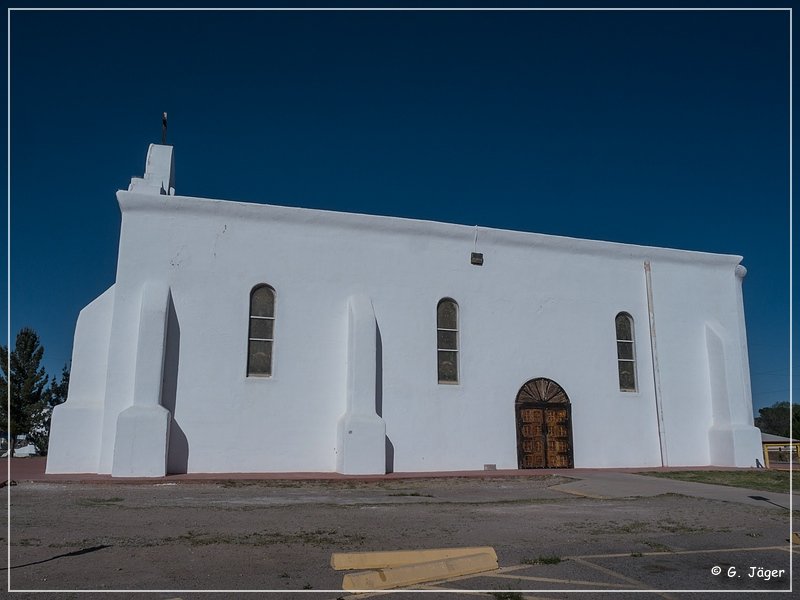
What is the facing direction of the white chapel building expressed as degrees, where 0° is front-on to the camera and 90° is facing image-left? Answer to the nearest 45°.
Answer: approximately 90°

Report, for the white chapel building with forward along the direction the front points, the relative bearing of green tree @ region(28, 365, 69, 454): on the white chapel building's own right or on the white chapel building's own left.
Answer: on the white chapel building's own right

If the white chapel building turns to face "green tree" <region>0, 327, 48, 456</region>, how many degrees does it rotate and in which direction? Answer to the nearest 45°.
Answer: approximately 45° to its right
